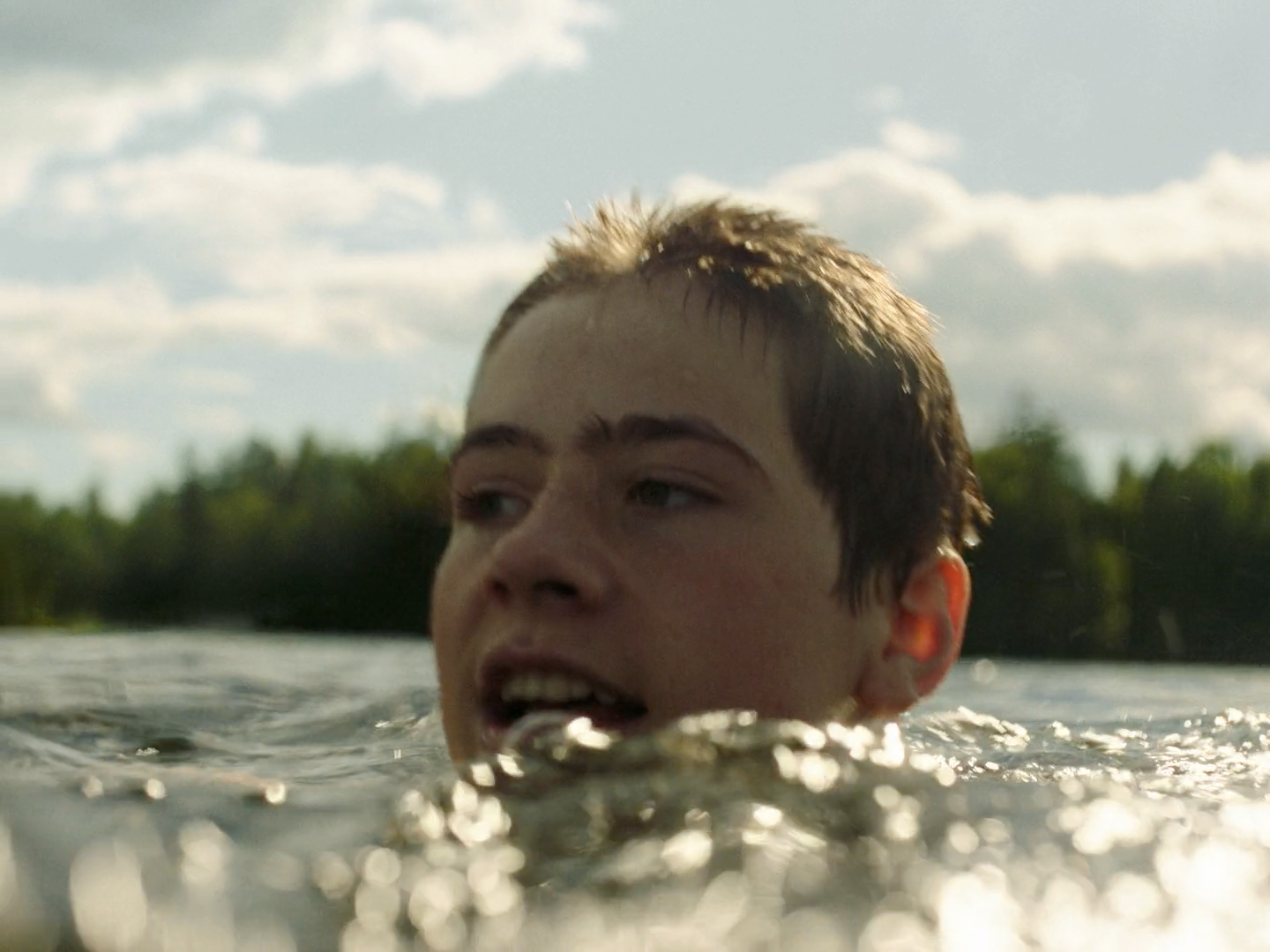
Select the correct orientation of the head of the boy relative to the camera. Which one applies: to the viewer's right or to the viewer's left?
to the viewer's left
